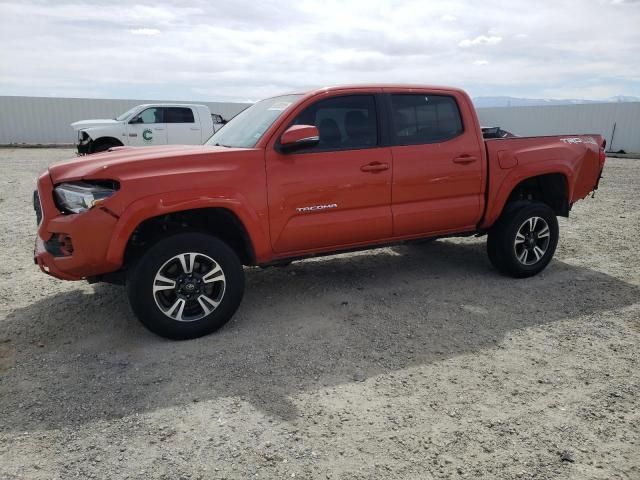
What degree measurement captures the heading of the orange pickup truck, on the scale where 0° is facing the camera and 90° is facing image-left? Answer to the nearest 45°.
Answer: approximately 45°

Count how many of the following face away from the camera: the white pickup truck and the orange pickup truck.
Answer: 0

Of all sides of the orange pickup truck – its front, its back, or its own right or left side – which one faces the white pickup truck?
right

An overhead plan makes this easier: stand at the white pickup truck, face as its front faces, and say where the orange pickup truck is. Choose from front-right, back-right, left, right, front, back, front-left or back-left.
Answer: left

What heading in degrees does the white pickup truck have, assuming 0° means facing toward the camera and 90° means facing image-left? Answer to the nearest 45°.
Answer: approximately 90°
